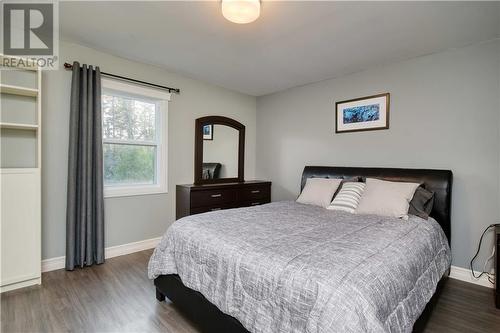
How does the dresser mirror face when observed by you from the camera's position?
facing the viewer and to the right of the viewer

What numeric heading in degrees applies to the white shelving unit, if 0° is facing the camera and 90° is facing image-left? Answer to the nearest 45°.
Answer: approximately 315°

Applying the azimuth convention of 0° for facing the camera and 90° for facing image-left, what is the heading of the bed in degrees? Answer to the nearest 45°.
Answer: approximately 45°

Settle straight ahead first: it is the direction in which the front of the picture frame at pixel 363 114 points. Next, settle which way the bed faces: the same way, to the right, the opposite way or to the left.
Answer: the same way

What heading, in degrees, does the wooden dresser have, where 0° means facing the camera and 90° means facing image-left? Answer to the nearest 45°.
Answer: approximately 315°

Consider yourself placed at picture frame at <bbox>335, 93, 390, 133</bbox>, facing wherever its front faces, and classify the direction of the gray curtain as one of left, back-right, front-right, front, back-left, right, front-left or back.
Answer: front

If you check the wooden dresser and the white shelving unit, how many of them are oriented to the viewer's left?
0

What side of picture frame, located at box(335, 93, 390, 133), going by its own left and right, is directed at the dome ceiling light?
front

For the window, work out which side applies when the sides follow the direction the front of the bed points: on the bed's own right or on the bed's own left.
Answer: on the bed's own right
